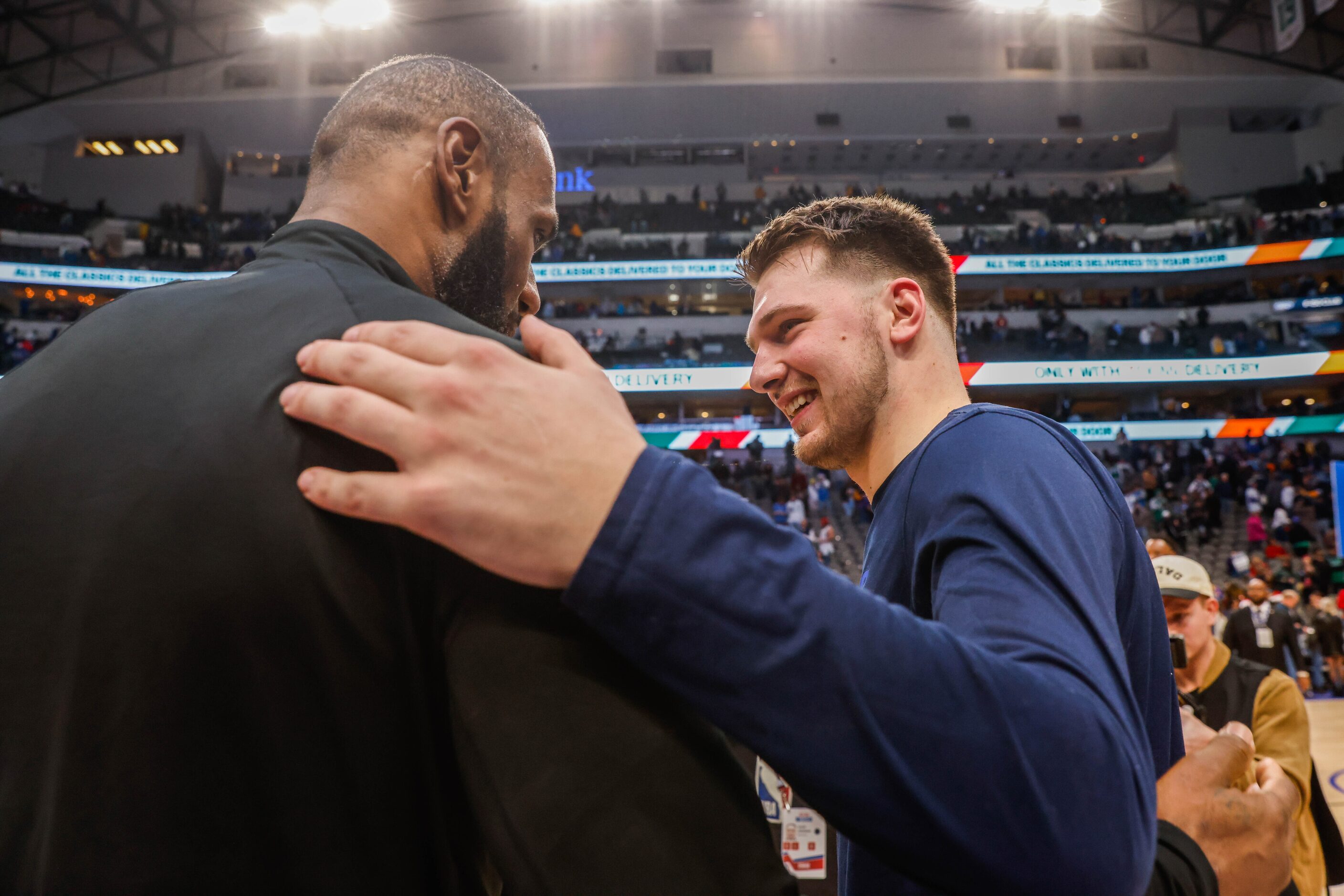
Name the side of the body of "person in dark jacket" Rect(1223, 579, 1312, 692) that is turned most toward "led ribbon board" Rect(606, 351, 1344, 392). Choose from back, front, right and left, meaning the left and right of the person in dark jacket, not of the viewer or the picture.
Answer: back

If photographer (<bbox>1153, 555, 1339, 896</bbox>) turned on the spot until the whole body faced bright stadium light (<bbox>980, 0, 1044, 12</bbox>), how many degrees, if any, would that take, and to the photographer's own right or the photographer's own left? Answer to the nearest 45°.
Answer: approximately 135° to the photographer's own right

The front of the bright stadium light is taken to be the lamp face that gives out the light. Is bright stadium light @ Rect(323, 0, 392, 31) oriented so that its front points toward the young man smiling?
yes

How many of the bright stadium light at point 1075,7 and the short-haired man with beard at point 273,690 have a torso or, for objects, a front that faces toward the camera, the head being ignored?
1

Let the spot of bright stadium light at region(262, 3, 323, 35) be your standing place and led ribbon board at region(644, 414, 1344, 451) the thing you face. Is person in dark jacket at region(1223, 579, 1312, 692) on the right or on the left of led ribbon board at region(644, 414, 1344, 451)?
right

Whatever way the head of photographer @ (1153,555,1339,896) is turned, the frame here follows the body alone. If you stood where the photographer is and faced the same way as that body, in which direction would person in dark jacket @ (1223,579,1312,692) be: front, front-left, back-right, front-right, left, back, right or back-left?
back-right

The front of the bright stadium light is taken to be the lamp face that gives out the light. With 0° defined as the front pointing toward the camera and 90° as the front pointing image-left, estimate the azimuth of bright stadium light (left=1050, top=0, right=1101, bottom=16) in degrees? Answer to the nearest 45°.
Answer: approximately 0°

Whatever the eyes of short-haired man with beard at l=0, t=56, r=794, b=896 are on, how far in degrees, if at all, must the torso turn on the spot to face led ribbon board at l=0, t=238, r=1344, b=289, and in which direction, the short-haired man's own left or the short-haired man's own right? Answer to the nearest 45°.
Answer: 0° — they already face it

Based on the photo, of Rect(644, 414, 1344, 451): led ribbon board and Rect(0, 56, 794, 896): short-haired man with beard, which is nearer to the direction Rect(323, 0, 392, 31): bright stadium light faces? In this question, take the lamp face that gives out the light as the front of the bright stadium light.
the short-haired man with beard

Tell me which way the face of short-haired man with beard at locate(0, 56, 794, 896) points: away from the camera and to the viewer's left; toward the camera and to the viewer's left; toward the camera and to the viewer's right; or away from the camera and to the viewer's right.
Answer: away from the camera and to the viewer's right
